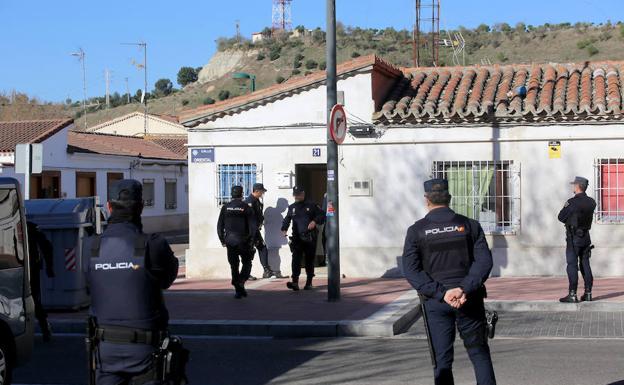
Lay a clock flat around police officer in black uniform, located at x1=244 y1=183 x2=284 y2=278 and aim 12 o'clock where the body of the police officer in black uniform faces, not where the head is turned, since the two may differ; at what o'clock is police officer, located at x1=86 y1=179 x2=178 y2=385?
The police officer is roughly at 3 o'clock from the police officer in black uniform.

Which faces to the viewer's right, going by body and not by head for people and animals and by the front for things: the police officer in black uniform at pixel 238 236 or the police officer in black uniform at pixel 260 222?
the police officer in black uniform at pixel 260 222

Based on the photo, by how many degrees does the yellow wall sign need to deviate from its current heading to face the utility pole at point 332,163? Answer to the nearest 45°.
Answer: approximately 45° to its right

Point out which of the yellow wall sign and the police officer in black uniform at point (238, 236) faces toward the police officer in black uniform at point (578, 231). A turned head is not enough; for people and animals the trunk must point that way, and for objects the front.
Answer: the yellow wall sign

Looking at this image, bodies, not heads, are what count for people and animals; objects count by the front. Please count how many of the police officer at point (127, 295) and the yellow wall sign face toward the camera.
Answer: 1

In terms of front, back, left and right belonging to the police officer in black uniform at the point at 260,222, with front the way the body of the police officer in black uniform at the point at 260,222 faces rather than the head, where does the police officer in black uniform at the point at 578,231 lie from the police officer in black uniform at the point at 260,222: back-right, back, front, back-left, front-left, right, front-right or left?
front-right

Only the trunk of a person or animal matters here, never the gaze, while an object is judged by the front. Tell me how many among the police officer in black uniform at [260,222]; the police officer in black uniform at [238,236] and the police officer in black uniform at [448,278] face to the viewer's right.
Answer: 1

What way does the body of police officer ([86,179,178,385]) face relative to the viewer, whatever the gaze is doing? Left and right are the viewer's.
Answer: facing away from the viewer and to the right of the viewer

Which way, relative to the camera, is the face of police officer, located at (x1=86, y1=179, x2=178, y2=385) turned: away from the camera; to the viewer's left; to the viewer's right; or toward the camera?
away from the camera

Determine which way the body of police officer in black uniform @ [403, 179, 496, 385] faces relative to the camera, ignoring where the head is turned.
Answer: away from the camera

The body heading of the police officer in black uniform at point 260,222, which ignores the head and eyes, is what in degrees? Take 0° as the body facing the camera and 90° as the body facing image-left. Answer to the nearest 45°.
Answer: approximately 270°

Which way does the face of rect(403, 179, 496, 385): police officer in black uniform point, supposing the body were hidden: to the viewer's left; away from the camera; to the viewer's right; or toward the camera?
away from the camera
